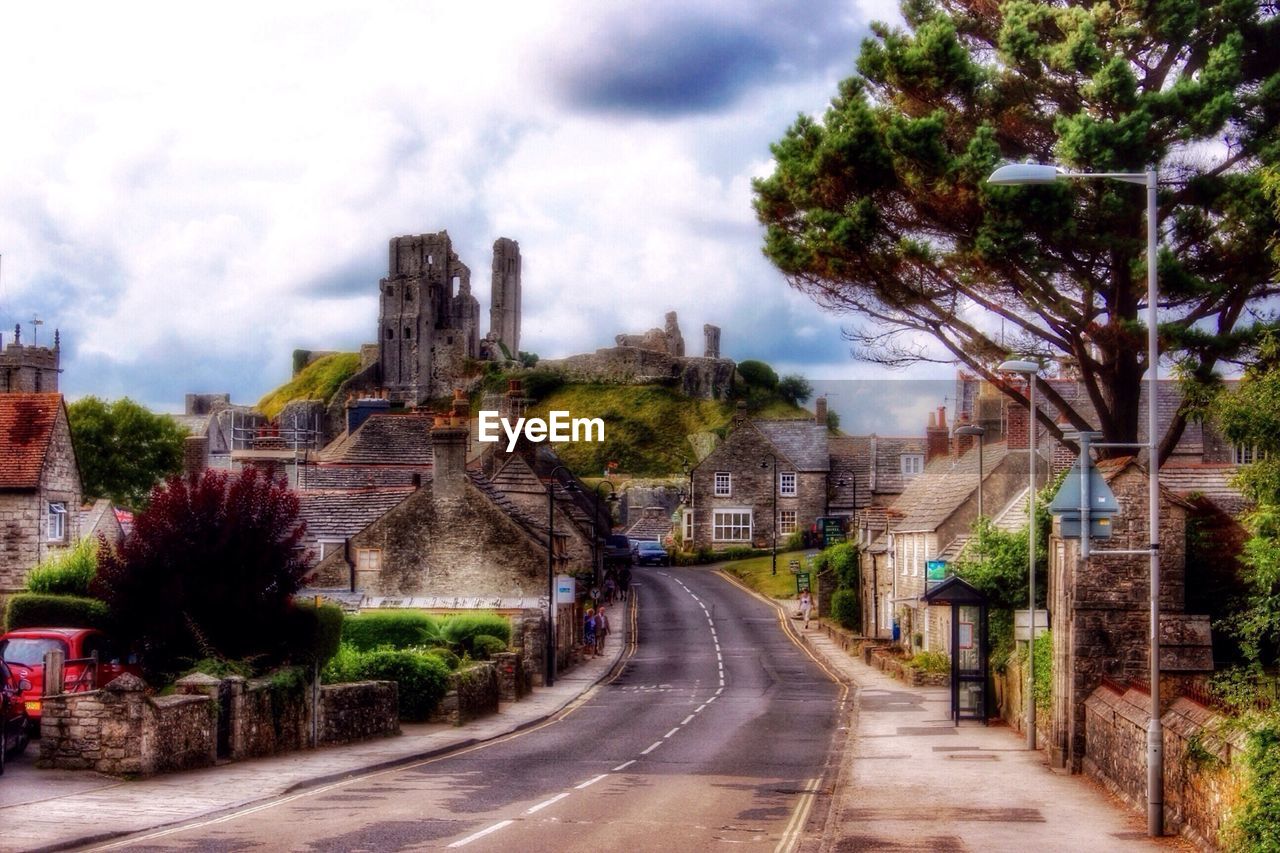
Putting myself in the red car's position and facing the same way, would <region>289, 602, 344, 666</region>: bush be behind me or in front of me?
in front

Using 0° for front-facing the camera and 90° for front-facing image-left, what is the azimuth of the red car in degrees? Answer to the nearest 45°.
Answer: approximately 225°

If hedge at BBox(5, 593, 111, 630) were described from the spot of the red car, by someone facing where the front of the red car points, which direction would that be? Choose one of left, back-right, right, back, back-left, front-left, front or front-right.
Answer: front-left

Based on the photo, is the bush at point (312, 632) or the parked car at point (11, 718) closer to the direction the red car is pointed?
the bush

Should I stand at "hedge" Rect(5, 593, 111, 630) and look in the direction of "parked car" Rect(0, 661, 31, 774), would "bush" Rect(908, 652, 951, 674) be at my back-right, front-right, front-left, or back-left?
back-left

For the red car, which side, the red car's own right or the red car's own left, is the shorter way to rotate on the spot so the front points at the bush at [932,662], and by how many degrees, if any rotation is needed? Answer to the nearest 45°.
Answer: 0° — it already faces it

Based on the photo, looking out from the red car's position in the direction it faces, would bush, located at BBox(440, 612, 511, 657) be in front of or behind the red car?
in front

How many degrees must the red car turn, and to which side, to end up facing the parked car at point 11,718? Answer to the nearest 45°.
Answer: approximately 135° to its right
